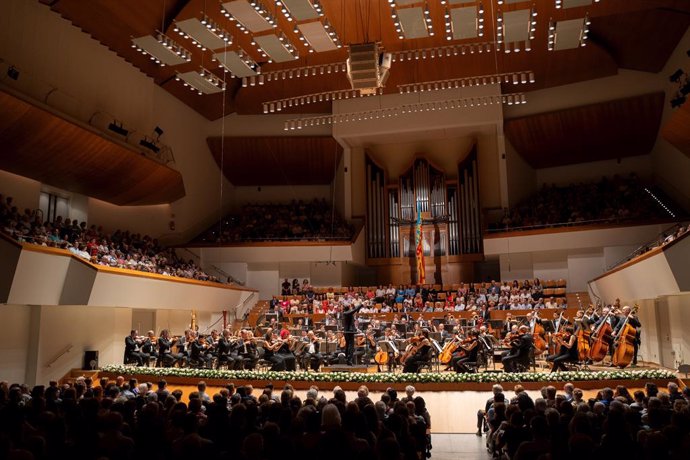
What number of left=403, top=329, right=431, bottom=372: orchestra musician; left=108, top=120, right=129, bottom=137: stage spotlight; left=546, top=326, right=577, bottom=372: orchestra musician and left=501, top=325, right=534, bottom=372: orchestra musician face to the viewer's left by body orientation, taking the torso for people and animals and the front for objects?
3

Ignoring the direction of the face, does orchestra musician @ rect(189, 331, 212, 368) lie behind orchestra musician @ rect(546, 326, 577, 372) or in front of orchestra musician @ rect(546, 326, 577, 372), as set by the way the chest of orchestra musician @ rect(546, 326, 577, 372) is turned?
in front

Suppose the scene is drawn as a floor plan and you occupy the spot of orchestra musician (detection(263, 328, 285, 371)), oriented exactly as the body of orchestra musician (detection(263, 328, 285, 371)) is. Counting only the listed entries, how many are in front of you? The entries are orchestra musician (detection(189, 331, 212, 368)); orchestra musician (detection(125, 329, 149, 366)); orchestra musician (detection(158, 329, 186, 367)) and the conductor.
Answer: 1

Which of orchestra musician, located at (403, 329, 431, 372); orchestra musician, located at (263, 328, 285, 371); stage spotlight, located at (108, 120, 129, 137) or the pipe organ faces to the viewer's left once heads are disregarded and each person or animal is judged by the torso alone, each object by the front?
orchestra musician, located at (403, 329, 431, 372)

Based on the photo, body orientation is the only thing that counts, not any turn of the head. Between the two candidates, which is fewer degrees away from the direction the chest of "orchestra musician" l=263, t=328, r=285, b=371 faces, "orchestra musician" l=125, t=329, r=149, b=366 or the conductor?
the conductor

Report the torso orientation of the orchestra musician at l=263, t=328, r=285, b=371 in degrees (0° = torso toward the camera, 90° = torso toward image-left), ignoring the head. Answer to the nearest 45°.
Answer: approximately 270°

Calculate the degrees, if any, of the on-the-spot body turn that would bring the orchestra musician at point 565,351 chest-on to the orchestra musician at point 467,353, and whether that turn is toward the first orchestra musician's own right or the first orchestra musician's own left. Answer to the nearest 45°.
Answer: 0° — they already face them

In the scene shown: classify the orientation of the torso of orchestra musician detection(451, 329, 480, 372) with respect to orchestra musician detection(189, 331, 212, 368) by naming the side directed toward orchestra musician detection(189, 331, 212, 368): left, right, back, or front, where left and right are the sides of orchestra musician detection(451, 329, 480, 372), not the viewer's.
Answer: front

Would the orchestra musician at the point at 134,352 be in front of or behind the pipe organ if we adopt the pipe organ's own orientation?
in front

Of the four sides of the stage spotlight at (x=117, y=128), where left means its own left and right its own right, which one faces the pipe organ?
front

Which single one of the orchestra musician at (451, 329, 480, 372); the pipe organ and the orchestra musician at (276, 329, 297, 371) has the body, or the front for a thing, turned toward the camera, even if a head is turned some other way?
the pipe organ

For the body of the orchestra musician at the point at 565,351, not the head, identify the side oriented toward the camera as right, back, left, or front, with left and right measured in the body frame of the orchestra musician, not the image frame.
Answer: left

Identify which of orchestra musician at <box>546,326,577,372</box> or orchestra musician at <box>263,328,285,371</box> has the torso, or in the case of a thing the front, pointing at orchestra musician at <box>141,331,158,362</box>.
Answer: orchestra musician at <box>546,326,577,372</box>

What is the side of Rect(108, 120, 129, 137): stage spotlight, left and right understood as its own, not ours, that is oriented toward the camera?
right

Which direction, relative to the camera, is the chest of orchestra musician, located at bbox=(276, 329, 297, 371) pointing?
to the viewer's right

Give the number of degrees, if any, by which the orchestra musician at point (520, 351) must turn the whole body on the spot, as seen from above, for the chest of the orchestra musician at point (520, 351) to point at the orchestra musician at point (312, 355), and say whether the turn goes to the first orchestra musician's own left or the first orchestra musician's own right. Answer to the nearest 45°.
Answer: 0° — they already face them

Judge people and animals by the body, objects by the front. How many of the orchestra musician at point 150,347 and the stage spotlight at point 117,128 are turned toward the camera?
0

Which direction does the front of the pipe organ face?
toward the camera

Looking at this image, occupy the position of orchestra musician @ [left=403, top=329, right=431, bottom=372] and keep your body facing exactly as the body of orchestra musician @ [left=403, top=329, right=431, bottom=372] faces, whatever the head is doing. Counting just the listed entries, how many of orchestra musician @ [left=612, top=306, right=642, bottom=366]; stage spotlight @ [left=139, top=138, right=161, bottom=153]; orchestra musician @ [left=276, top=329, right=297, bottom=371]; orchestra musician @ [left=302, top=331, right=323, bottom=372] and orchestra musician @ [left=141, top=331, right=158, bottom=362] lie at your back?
1
